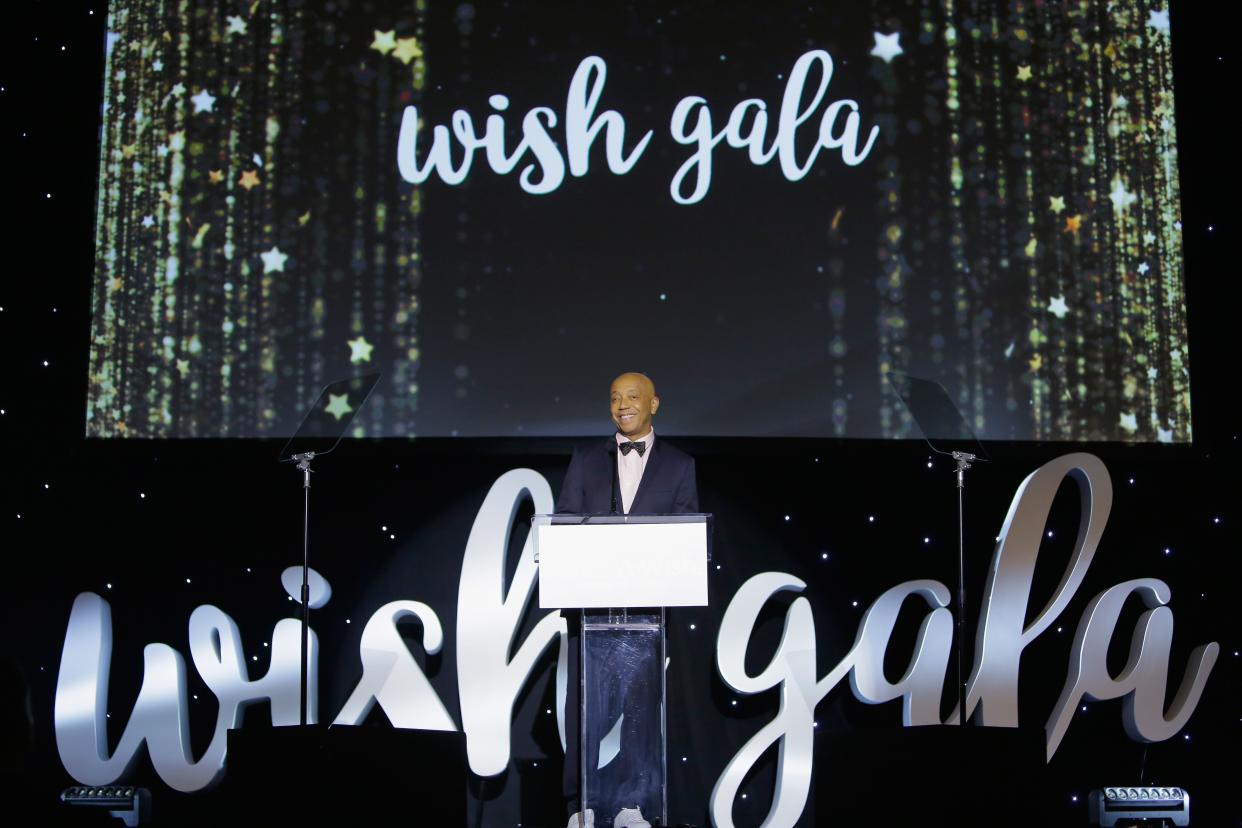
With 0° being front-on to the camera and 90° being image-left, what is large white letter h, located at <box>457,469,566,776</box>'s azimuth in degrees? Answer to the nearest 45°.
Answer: approximately 0°

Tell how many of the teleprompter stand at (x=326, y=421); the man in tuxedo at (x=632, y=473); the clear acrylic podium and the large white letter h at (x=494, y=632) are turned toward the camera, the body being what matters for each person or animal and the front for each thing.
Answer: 3

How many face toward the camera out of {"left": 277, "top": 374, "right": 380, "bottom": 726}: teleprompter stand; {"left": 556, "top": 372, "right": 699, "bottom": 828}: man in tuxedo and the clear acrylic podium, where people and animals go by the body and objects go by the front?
2

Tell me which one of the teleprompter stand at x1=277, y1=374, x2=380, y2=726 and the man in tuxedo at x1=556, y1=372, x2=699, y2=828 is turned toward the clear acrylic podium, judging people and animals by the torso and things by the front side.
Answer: the man in tuxedo

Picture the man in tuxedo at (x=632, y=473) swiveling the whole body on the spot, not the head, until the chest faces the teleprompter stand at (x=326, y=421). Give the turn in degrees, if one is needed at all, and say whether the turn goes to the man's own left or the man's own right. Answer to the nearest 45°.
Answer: approximately 90° to the man's own right

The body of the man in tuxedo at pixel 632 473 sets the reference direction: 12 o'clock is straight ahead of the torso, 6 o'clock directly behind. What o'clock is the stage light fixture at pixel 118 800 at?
The stage light fixture is roughly at 3 o'clock from the man in tuxedo.

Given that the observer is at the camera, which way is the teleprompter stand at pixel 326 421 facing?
facing away from the viewer and to the right of the viewer

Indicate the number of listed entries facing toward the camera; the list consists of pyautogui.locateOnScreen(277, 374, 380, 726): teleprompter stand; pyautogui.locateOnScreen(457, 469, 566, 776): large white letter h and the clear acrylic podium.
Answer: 2

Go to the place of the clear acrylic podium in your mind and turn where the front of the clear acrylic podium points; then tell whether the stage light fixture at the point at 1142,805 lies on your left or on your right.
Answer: on your left
